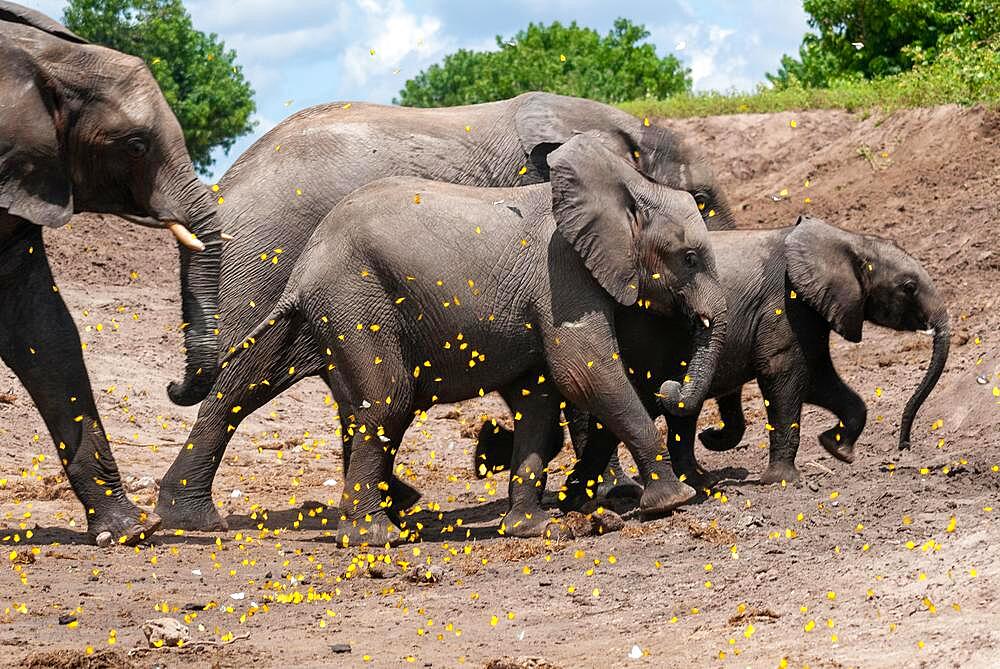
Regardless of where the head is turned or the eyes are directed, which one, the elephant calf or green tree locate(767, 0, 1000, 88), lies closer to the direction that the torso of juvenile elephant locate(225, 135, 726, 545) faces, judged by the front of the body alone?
the elephant calf

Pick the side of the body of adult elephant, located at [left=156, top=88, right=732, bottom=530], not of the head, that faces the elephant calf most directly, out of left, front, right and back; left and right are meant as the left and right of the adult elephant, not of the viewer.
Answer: front

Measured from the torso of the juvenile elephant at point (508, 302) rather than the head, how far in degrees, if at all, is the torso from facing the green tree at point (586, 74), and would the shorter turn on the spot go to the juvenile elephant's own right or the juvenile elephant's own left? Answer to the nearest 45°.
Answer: approximately 90° to the juvenile elephant's own left

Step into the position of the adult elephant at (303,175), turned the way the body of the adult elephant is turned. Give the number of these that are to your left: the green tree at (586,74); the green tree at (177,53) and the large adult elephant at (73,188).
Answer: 2

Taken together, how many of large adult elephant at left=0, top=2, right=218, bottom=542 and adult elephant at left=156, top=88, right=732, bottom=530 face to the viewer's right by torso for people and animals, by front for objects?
2

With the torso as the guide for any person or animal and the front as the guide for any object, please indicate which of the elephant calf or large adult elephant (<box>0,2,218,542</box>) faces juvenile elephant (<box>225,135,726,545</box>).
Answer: the large adult elephant

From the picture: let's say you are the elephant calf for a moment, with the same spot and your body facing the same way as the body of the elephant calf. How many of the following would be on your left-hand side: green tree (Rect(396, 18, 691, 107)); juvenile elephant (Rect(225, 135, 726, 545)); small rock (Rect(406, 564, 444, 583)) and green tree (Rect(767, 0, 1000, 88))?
2

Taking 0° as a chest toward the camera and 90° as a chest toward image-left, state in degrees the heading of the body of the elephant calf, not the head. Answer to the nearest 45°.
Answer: approximately 270°

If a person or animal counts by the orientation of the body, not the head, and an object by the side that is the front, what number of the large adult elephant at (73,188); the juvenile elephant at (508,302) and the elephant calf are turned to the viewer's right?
3

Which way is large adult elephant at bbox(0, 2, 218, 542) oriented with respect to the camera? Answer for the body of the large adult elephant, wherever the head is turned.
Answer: to the viewer's right

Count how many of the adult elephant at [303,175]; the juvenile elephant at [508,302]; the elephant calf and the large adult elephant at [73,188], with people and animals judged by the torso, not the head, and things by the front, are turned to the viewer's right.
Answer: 4

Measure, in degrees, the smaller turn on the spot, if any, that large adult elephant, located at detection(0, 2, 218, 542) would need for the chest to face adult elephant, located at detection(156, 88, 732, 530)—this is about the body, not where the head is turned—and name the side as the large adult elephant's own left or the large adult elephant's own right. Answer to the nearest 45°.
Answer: approximately 45° to the large adult elephant's own left

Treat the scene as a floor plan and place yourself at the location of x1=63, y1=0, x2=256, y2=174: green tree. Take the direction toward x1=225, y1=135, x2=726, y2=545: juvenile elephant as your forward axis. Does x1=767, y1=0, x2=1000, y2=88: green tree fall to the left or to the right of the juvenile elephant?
left

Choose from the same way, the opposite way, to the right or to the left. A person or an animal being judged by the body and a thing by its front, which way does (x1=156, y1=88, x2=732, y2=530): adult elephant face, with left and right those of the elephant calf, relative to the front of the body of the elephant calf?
the same way

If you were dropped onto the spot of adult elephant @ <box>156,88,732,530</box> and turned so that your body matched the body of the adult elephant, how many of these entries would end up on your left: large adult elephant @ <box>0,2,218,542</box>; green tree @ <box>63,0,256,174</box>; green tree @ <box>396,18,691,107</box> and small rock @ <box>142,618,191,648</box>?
2

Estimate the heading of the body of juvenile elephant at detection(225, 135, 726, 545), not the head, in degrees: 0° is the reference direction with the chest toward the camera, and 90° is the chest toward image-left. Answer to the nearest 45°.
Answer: approximately 270°

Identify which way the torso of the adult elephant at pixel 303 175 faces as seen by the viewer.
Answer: to the viewer's right
